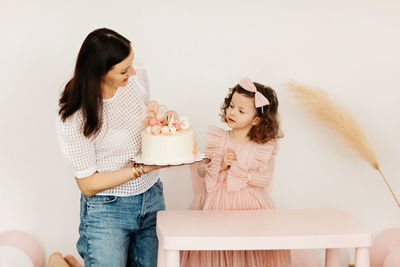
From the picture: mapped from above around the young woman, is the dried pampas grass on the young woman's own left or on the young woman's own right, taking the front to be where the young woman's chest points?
on the young woman's own left

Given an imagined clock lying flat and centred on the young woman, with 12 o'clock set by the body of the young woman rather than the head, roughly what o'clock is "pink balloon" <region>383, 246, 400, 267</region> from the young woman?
The pink balloon is roughly at 10 o'clock from the young woman.

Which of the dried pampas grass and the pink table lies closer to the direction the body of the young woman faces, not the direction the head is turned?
the pink table

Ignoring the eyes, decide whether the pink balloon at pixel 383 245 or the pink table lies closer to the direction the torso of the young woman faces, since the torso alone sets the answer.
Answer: the pink table

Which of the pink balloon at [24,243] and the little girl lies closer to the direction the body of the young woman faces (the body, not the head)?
the little girl

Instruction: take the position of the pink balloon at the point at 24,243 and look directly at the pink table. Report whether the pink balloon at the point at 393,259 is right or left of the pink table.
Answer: left

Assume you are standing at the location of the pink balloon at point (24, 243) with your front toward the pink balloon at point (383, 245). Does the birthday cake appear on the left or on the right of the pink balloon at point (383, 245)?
right

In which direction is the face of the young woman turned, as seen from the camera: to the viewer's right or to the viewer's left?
to the viewer's right

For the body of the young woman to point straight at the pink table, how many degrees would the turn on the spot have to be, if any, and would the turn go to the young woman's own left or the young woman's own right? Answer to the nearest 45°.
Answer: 0° — they already face it

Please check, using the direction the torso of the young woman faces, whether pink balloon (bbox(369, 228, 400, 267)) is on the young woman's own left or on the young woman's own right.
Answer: on the young woman's own left

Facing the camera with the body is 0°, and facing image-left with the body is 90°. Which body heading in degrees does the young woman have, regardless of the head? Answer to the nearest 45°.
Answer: approximately 315°
